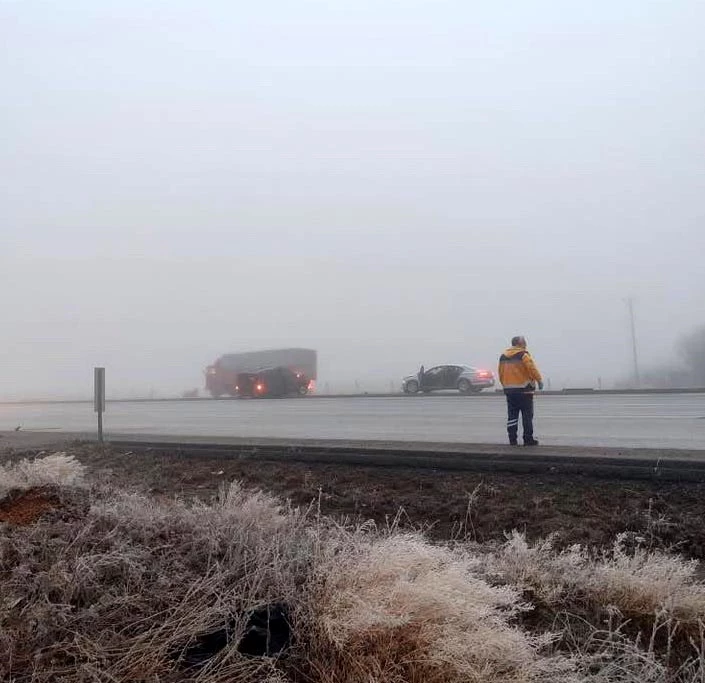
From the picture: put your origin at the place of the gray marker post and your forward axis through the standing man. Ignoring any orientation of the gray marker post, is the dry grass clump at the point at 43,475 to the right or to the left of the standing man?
right

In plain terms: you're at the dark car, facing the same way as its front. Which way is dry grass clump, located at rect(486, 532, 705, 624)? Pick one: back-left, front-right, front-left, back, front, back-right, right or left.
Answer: back-right
